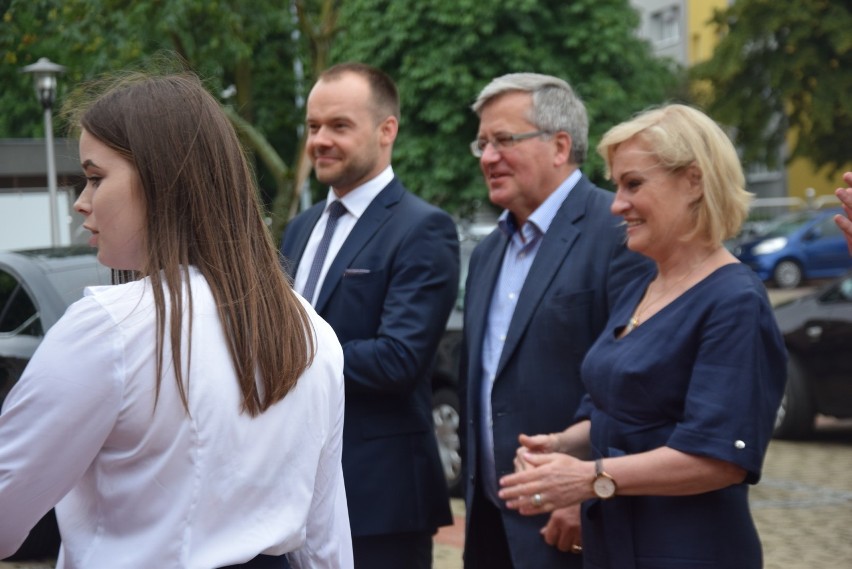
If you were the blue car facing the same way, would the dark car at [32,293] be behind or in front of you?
in front

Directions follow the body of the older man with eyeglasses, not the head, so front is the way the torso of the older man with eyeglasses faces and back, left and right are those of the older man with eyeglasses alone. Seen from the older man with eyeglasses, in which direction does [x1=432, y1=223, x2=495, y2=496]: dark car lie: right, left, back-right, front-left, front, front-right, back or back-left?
back-right

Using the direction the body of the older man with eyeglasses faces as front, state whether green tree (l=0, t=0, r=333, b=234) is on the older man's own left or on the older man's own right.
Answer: on the older man's own right

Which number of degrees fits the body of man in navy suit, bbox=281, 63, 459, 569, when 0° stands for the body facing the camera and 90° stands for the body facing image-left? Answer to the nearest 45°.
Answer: approximately 45°

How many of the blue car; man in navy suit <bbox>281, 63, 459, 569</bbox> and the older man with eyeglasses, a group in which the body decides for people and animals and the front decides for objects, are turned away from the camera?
0

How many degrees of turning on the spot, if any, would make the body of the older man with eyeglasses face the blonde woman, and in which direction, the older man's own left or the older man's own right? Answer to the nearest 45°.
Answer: approximately 90° to the older man's own left

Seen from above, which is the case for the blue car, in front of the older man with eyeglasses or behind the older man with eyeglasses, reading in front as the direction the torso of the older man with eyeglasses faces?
behind

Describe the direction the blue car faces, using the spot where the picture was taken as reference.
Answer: facing the viewer and to the left of the viewer

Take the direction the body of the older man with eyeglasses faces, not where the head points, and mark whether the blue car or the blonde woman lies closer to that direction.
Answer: the blonde woman

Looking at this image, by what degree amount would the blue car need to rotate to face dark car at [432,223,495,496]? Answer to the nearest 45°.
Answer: approximately 45° to its left

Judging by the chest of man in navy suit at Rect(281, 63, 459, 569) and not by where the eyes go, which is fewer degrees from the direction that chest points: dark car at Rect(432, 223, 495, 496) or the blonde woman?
the blonde woman

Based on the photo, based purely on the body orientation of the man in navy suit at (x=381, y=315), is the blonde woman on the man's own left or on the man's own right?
on the man's own left

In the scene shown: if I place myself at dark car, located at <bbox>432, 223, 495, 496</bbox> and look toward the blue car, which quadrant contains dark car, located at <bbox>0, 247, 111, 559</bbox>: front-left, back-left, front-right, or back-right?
back-left
